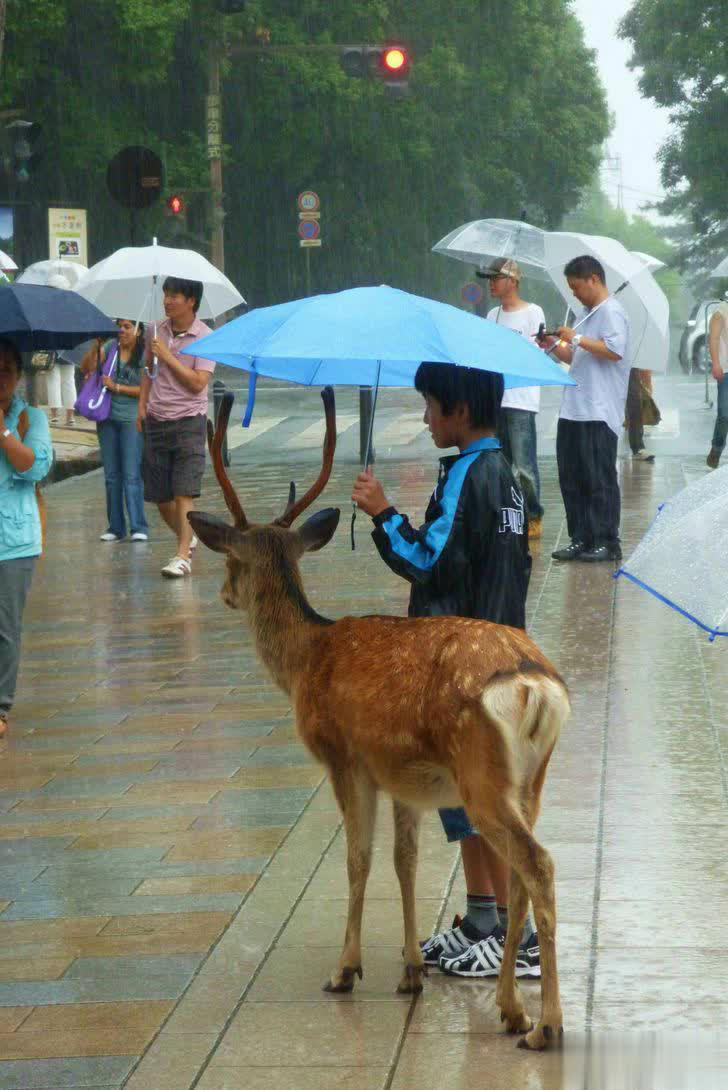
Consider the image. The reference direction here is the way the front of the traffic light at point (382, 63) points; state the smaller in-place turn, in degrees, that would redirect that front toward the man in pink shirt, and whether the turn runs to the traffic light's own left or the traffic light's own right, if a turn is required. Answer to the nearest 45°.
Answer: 0° — it already faces them

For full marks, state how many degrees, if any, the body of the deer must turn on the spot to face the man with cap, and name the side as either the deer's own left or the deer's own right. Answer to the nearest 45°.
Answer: approximately 45° to the deer's own right

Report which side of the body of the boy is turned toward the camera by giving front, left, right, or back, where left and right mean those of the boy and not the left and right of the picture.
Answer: left

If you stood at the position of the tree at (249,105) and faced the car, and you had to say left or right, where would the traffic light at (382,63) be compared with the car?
right

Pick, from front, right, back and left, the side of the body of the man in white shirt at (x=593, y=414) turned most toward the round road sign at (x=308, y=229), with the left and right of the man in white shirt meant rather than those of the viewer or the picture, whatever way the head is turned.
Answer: right

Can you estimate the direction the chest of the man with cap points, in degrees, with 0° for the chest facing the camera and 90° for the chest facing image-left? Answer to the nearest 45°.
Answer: approximately 45°

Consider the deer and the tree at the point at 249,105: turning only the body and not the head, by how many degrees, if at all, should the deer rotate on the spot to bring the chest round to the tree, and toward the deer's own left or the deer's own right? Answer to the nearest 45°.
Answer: approximately 45° to the deer's own right

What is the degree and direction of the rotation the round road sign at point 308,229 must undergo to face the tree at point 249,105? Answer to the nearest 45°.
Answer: approximately 180°

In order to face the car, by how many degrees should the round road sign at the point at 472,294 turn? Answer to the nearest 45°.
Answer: approximately 45° to its left

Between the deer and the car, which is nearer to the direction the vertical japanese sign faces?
the deer

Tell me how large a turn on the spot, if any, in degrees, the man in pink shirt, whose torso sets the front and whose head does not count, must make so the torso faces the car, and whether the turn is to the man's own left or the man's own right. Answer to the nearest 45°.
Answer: approximately 180°

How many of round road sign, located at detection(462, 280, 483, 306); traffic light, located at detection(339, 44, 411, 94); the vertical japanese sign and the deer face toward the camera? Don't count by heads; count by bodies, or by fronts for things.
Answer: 3
